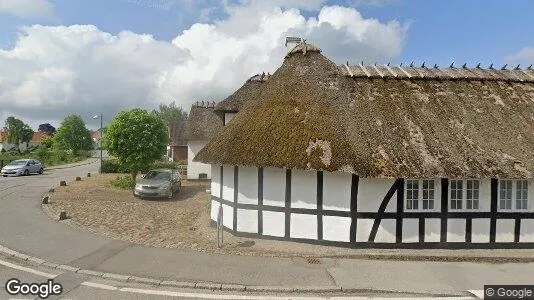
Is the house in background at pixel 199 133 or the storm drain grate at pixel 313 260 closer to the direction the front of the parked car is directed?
the storm drain grate

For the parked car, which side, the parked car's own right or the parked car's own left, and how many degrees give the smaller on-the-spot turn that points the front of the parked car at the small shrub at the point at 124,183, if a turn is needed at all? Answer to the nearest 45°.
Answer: approximately 90° to the parked car's own right

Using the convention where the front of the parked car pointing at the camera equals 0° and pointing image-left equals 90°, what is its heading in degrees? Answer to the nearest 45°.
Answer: approximately 45°

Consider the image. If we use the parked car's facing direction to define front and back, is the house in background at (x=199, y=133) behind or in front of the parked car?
behind

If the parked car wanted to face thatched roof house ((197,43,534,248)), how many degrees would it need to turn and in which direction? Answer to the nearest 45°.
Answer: approximately 90° to its left

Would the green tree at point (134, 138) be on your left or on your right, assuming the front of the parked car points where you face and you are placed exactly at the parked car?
on your right
